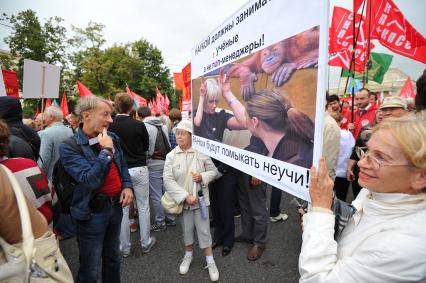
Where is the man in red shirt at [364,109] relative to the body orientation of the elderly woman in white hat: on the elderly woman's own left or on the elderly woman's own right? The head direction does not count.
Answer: on the elderly woman's own left

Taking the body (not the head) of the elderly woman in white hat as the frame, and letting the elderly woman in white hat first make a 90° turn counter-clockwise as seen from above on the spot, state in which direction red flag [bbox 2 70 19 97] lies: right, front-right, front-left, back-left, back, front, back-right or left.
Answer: back-left

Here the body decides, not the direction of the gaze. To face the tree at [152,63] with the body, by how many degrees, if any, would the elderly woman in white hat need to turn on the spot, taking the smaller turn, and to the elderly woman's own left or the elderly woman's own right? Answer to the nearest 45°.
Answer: approximately 180°

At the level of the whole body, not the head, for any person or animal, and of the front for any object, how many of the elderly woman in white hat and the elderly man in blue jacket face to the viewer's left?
0

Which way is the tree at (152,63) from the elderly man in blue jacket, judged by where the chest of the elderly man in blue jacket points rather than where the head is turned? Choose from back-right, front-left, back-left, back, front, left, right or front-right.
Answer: back-left

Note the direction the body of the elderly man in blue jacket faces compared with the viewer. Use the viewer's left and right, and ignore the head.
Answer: facing the viewer and to the right of the viewer

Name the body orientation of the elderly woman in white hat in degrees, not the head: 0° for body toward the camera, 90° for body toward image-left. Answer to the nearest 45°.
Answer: approximately 0°

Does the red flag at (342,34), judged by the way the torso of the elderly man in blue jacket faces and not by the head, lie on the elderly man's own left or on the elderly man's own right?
on the elderly man's own left

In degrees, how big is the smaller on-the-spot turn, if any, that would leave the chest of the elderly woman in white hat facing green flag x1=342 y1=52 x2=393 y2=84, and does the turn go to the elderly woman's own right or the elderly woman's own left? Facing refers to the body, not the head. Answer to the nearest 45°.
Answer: approximately 135° to the elderly woman's own left

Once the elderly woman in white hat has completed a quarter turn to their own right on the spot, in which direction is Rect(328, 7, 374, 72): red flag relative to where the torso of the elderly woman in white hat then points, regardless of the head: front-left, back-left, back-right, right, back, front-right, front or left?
back-right
